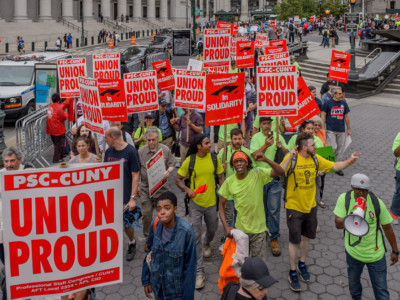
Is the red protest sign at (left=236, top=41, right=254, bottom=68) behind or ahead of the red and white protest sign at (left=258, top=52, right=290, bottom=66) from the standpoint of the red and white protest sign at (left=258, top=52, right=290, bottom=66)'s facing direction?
behind

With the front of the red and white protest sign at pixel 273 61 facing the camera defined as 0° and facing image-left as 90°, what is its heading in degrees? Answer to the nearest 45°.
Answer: approximately 0°

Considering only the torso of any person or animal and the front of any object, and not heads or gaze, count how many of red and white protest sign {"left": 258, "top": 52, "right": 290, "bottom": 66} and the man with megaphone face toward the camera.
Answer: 2

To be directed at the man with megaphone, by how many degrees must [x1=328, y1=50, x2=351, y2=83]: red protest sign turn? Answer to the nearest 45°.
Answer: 0° — it already faces them

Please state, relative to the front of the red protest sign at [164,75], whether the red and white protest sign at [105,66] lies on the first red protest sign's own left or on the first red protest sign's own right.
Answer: on the first red protest sign's own right
